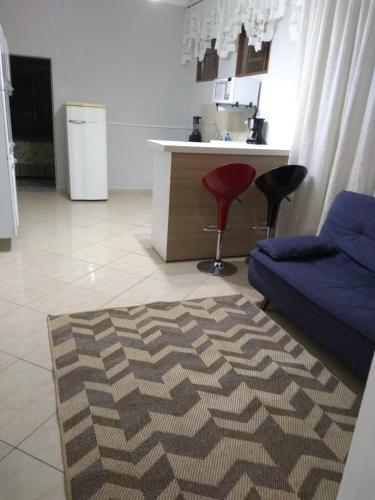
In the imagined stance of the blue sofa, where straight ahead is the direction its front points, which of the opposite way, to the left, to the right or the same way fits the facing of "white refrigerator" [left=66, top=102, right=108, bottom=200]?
to the left

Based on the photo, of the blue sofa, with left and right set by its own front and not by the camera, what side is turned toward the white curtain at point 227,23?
right

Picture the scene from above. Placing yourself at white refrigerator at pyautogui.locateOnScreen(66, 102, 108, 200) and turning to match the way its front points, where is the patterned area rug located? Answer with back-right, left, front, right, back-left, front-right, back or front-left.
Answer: front

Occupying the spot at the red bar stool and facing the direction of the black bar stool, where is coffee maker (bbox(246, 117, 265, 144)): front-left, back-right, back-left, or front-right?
front-left

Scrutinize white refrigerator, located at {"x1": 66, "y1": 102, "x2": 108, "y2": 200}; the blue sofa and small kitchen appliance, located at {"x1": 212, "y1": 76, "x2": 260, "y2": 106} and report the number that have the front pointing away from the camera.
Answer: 0

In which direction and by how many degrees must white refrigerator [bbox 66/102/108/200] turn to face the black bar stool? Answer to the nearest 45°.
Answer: approximately 45° to its left

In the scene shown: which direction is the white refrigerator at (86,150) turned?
toward the camera

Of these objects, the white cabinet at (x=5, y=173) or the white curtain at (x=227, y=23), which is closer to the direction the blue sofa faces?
the white cabinet

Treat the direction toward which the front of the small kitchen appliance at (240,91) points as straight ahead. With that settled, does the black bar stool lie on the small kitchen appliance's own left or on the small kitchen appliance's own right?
on the small kitchen appliance's own left

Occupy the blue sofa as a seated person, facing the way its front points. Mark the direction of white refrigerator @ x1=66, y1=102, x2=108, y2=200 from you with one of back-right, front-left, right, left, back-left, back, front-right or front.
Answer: right

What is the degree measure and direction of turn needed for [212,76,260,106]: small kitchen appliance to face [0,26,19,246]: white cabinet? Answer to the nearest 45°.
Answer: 0° — it already faces it

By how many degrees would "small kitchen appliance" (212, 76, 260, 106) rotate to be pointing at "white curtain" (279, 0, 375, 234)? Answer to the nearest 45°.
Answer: approximately 90° to its left

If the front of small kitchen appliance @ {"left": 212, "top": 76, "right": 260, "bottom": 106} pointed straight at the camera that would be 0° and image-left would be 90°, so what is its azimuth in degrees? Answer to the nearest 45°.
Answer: approximately 45°
